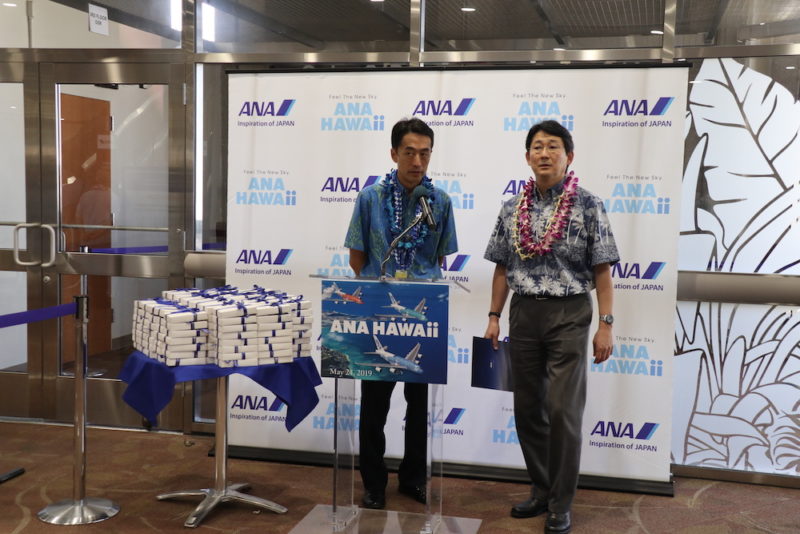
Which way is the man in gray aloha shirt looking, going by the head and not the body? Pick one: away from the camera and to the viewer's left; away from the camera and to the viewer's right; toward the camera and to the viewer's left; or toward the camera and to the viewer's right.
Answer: toward the camera and to the viewer's left

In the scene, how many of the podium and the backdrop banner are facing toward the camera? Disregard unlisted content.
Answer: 2

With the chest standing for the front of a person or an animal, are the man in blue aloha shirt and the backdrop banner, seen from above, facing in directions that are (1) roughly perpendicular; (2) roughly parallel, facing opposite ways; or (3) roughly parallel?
roughly parallel

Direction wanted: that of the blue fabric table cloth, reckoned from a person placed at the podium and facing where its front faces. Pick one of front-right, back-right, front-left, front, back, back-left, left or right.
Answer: right

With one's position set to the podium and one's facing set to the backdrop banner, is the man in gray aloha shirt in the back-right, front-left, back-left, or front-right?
front-right

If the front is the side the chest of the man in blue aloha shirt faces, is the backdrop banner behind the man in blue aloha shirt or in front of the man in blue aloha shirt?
behind

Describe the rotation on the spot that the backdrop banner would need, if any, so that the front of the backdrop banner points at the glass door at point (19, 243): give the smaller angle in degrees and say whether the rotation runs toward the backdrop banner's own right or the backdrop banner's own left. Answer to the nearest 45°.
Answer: approximately 90° to the backdrop banner's own right

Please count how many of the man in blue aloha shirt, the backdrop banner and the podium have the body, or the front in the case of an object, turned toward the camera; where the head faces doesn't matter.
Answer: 3

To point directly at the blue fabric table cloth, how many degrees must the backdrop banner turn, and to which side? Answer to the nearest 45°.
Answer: approximately 45° to its right

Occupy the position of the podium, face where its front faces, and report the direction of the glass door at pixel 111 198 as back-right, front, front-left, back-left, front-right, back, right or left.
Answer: back-right

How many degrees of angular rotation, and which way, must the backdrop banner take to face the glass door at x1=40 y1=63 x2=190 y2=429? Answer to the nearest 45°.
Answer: approximately 90° to its right

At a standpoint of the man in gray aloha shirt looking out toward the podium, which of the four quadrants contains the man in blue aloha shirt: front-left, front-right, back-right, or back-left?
front-right

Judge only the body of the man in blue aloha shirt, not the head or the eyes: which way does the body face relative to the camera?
toward the camera

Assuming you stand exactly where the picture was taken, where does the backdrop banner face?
facing the viewer

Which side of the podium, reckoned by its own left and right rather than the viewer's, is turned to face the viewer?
front
